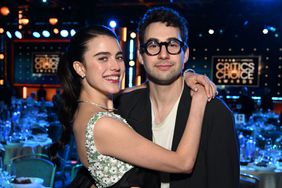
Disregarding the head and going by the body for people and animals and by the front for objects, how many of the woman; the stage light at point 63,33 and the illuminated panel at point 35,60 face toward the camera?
2

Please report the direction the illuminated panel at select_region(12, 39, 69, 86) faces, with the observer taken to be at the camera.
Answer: facing the viewer

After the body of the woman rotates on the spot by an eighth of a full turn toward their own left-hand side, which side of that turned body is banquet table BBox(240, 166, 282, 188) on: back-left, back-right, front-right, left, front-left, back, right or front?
front

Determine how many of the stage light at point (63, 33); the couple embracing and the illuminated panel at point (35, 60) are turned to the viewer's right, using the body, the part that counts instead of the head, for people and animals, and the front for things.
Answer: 0

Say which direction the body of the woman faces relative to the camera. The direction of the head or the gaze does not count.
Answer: to the viewer's right

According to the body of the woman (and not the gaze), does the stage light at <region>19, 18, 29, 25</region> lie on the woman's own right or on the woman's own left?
on the woman's own left

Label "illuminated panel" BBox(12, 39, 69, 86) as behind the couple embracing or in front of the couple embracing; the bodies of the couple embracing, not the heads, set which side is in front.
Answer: behind

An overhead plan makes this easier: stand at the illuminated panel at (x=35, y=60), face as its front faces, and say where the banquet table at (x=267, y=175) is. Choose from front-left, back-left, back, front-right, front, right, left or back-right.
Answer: front

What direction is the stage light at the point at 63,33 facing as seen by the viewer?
toward the camera

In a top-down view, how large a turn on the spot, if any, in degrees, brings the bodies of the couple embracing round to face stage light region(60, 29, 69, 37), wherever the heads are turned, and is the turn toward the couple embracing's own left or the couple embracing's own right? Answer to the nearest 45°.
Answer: approximately 180°

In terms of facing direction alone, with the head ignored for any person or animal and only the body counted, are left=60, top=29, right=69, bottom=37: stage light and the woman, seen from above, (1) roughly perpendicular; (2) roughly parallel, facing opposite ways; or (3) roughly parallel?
roughly perpendicular
